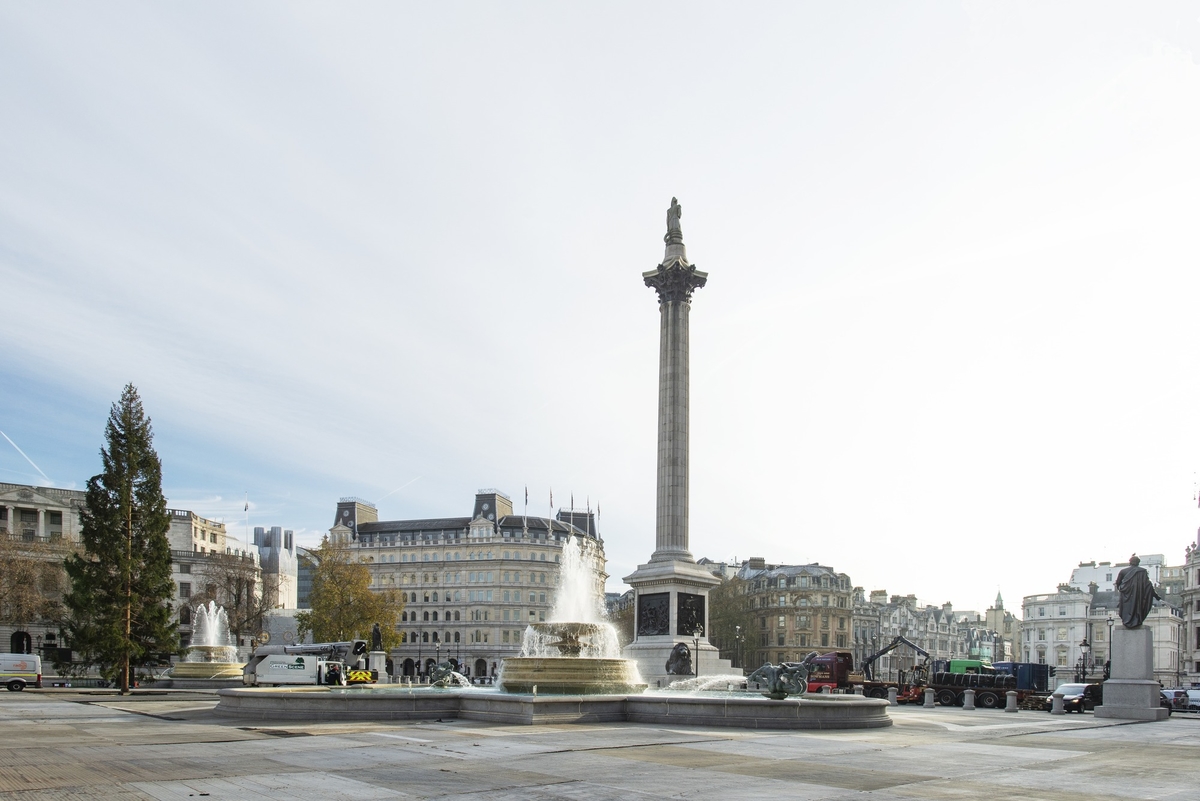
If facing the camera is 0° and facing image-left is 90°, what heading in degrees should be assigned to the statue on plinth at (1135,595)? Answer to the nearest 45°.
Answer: approximately 180°

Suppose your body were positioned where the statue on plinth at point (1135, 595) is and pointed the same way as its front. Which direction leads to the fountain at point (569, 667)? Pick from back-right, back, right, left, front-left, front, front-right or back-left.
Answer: back-left

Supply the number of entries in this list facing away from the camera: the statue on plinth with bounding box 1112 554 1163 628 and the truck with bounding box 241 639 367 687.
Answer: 1

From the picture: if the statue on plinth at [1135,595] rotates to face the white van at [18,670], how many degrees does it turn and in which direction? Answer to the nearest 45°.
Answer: approximately 90° to its left
